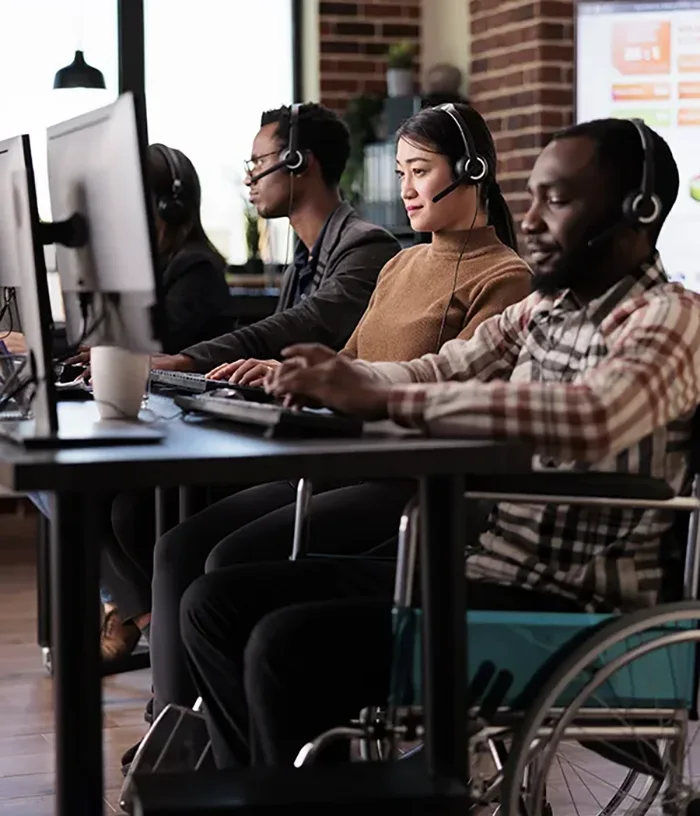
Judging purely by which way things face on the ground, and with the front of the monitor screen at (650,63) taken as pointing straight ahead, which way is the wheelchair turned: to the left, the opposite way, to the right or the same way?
to the right

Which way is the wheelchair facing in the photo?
to the viewer's left

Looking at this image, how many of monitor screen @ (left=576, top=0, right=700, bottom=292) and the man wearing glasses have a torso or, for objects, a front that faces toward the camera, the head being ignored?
1

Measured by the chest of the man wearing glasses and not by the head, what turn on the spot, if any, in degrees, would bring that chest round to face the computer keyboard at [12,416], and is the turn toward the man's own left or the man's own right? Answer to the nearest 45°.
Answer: approximately 90° to the man's own left

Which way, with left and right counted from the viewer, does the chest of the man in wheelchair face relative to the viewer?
facing to the left of the viewer

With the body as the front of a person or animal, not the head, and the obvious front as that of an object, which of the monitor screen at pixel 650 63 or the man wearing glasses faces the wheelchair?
the monitor screen

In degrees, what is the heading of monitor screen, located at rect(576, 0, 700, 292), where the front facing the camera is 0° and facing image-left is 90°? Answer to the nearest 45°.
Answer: approximately 0°

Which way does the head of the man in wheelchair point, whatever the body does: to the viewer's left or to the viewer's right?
to the viewer's left

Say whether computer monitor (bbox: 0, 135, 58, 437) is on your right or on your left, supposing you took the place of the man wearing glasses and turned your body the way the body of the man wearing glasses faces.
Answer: on your left

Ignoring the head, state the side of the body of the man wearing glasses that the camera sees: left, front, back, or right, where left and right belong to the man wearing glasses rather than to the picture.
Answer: left

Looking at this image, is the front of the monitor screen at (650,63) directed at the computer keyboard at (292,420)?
yes

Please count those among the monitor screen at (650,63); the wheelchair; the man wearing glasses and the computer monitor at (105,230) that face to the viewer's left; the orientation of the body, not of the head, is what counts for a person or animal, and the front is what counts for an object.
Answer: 2

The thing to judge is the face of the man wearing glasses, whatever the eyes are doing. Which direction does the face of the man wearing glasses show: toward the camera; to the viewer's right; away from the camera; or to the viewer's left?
to the viewer's left
